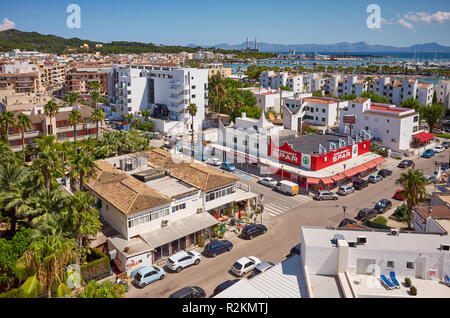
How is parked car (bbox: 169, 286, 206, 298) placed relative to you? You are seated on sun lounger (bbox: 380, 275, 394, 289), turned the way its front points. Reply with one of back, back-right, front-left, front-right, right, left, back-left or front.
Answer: back-right

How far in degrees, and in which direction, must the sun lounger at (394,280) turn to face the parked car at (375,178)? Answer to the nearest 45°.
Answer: approximately 135° to its left

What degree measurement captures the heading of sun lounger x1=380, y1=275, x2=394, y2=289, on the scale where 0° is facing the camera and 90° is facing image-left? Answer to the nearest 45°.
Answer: approximately 315°

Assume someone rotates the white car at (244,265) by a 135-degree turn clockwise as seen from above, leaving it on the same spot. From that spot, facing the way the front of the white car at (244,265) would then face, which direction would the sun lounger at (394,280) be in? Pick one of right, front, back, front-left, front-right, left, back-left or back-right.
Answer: front-left

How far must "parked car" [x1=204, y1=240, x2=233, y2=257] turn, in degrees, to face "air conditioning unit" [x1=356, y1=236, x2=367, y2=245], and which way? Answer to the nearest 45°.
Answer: approximately 90° to its right

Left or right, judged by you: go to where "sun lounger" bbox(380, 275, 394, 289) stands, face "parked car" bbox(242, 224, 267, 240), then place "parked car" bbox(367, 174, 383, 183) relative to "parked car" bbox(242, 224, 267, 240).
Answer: right

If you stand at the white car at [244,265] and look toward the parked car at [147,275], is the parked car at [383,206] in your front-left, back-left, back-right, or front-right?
back-right

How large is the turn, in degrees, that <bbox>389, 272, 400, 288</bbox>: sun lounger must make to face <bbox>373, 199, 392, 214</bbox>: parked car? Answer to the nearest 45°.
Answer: approximately 135° to its left

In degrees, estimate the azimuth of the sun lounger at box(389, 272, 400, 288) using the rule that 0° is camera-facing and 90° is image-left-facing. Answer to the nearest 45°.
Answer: approximately 315°

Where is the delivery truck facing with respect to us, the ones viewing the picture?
facing away from the viewer and to the left of the viewer

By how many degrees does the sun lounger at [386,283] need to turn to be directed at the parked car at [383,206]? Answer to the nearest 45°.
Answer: approximately 135° to its left

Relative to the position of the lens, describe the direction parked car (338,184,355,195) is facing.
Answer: facing away from the viewer and to the right of the viewer

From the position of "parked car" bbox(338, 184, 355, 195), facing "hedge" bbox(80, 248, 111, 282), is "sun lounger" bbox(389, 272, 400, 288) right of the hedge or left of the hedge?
left
